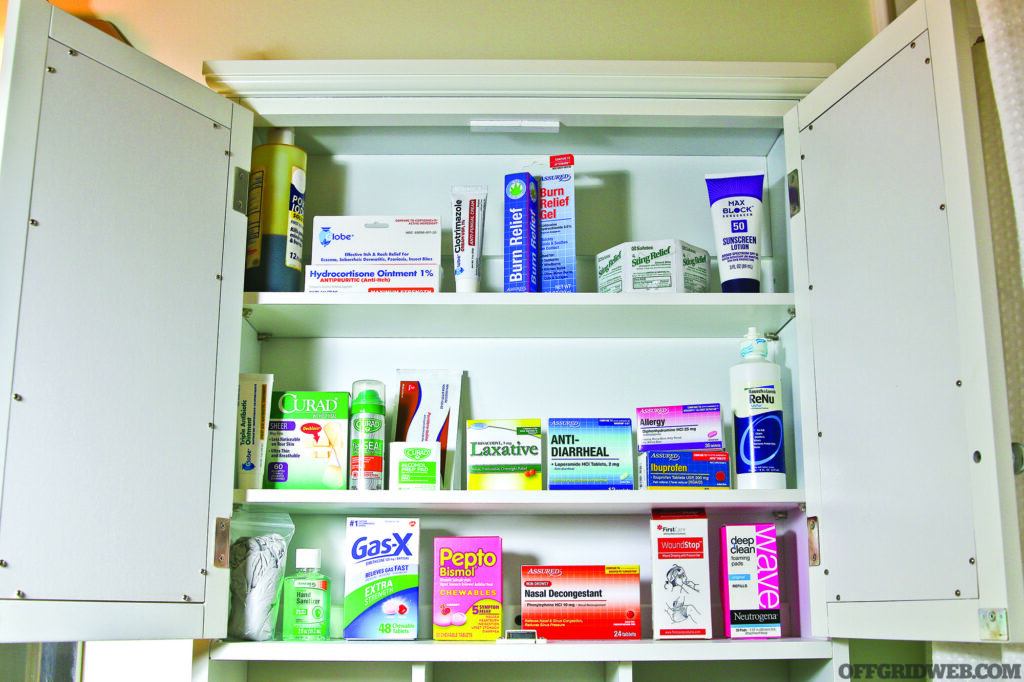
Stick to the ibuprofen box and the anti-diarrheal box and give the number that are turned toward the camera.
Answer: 2

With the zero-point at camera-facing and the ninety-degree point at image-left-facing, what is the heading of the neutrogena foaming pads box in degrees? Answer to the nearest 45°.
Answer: approximately 0°
